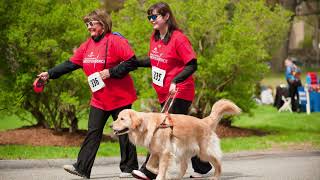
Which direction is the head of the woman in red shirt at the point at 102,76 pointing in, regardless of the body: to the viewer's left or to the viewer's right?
to the viewer's left

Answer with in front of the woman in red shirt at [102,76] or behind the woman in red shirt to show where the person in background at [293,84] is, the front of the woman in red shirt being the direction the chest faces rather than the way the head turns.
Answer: behind

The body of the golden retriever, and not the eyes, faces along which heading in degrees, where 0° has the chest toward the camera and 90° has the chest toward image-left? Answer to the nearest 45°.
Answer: approximately 90°

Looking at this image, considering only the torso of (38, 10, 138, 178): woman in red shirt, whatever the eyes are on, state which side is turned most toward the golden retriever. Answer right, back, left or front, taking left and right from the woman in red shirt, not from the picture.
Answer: left

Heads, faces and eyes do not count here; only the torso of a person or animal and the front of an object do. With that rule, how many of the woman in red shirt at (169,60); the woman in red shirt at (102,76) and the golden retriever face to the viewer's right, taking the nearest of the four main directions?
0

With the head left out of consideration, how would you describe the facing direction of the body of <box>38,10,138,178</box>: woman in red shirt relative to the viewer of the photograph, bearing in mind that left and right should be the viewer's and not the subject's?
facing the viewer and to the left of the viewer

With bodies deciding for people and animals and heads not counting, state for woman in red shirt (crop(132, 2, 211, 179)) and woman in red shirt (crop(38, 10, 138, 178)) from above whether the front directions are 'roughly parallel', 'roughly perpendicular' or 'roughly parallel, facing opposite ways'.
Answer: roughly parallel

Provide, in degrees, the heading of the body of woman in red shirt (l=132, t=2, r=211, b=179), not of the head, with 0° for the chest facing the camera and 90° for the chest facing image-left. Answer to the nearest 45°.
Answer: approximately 45°

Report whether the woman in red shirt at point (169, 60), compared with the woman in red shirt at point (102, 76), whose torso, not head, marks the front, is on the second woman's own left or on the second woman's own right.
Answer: on the second woman's own left

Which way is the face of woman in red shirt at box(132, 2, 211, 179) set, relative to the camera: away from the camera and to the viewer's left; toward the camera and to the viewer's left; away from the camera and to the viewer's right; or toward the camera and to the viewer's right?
toward the camera and to the viewer's left

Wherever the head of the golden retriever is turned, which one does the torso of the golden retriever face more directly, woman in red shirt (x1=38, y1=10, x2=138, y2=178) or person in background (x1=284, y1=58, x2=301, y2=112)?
the woman in red shirt
